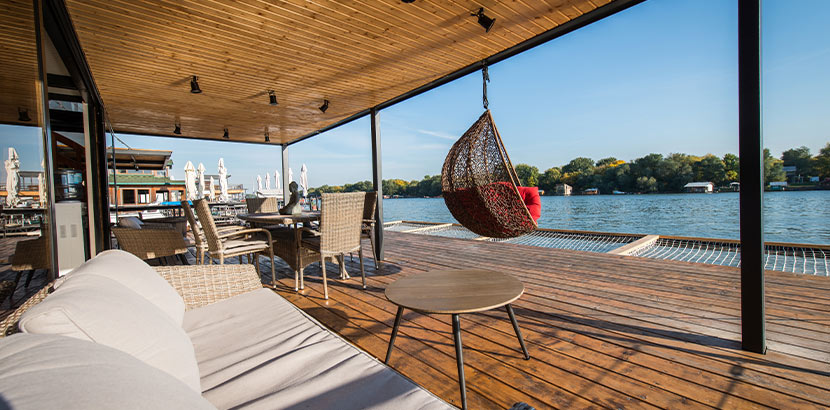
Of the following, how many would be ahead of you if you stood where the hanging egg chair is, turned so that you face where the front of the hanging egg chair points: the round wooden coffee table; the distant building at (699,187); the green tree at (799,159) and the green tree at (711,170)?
3

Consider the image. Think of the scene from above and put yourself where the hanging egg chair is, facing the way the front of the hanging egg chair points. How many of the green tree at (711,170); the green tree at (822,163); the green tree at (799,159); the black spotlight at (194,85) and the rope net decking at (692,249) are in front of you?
4

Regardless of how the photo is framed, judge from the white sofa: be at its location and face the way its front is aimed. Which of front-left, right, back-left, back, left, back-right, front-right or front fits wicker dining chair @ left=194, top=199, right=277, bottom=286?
left

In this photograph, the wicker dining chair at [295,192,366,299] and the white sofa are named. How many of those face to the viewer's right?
1

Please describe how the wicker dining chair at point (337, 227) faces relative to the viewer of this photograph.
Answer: facing away from the viewer and to the left of the viewer

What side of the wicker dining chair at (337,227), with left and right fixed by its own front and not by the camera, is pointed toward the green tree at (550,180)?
right

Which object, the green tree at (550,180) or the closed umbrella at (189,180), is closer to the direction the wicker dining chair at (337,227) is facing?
the closed umbrella

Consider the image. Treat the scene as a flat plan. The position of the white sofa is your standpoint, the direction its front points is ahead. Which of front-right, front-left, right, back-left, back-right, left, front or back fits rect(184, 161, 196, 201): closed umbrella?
left

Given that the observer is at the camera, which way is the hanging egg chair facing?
facing away from the viewer and to the right of the viewer

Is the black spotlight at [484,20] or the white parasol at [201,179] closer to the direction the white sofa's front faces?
the black spotlight

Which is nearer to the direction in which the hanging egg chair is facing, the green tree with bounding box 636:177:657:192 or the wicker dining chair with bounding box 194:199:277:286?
the green tree

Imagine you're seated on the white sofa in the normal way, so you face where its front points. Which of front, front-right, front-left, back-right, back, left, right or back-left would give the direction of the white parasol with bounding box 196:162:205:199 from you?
left

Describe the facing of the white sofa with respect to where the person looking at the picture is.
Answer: facing to the right of the viewer

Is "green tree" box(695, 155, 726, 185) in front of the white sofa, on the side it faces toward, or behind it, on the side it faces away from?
in front

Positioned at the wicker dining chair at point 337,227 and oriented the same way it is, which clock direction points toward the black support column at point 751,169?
The black support column is roughly at 6 o'clock from the wicker dining chair.
